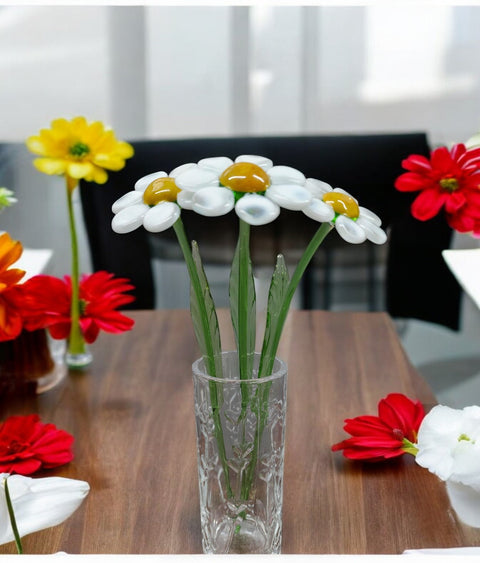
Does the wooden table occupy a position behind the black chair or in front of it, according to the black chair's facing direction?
in front

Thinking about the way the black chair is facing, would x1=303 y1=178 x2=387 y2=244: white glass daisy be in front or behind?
in front

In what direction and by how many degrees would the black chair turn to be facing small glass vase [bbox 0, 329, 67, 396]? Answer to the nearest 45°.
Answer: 0° — it already faces it

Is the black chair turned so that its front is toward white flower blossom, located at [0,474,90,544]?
yes

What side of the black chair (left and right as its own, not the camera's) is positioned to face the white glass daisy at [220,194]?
front

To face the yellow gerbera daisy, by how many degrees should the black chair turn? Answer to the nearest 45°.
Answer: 0° — it already faces it

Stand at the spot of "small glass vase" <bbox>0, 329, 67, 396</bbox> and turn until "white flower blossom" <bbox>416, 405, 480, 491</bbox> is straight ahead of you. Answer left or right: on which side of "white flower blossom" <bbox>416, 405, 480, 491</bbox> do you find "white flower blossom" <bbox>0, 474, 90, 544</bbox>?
right

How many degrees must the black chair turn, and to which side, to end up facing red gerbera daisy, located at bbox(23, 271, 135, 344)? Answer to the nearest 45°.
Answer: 0° — it already faces it

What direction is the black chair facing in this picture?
toward the camera

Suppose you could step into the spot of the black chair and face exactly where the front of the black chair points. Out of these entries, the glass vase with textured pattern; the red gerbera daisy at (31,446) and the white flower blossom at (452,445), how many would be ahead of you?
3

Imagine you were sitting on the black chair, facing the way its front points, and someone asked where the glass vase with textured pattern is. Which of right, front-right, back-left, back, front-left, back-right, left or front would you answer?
front

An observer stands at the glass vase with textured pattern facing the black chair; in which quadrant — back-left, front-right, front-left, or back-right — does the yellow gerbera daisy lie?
front-left

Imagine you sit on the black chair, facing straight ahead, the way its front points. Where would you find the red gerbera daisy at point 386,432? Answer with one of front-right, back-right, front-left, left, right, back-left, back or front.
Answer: front
